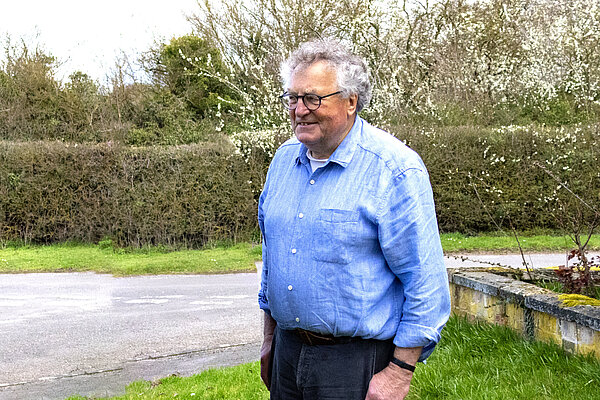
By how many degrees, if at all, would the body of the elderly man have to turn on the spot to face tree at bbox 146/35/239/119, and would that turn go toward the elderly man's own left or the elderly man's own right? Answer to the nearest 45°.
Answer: approximately 135° to the elderly man's own right

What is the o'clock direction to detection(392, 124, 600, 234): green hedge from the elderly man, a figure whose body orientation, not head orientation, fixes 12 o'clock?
The green hedge is roughly at 5 o'clock from the elderly man.

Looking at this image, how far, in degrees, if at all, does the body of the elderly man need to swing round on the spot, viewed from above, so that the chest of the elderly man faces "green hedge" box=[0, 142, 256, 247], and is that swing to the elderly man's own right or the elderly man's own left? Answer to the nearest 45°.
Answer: approximately 90° to the elderly man's own right

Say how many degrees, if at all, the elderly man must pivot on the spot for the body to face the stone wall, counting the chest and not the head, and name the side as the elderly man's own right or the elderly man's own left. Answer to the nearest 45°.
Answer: approximately 180°

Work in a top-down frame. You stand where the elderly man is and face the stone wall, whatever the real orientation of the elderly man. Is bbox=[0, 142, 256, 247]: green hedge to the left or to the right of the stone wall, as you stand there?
left

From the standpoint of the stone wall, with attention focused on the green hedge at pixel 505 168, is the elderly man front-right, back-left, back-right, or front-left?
back-left

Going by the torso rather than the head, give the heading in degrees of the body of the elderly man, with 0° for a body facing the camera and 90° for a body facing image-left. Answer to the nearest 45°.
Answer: approximately 45°
